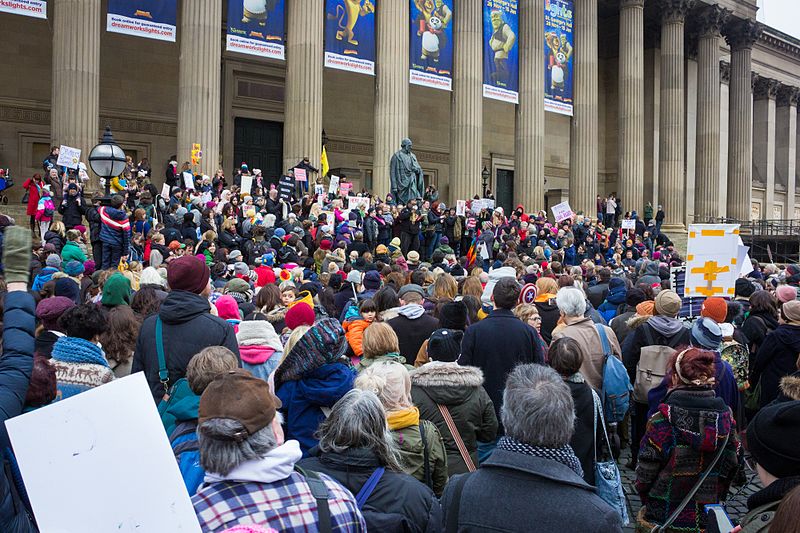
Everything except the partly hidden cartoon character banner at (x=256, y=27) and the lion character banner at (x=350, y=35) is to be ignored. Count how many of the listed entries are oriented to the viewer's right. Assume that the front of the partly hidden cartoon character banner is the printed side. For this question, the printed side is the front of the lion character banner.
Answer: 0
